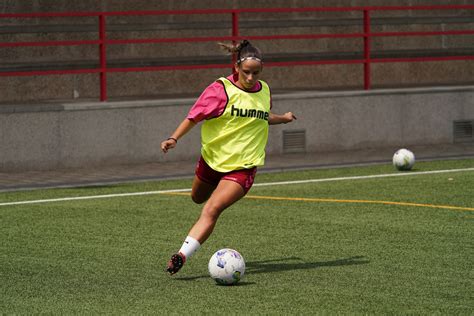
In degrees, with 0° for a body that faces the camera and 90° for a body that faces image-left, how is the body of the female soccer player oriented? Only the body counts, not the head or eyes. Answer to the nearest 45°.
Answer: approximately 315°

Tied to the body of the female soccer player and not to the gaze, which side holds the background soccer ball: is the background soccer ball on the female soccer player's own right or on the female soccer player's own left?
on the female soccer player's own left
